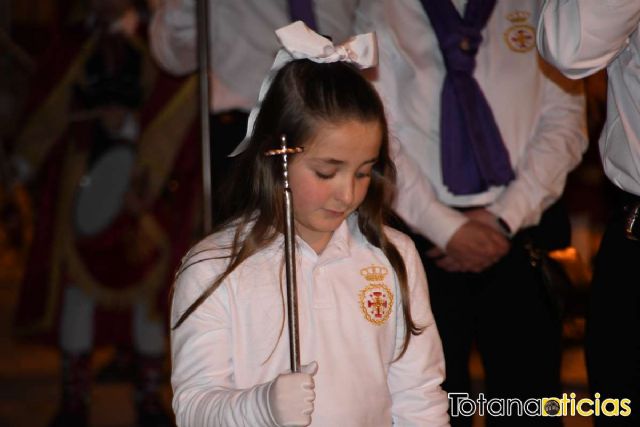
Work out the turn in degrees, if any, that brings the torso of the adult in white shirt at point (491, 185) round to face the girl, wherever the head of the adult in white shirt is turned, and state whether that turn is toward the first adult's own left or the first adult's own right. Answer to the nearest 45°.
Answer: approximately 45° to the first adult's own right

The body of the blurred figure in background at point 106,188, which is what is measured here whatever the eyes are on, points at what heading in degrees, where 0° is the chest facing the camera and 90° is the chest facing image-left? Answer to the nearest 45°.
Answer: approximately 0°

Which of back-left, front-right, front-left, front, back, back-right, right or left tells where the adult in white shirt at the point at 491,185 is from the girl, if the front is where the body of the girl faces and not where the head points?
left

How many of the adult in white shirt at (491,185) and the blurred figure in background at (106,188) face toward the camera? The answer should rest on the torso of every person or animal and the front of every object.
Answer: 2

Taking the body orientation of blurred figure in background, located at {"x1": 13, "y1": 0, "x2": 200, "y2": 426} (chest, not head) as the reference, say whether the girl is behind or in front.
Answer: in front

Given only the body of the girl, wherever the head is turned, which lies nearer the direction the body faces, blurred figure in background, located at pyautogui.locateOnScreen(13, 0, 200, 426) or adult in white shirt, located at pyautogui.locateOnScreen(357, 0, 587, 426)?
the adult in white shirt
